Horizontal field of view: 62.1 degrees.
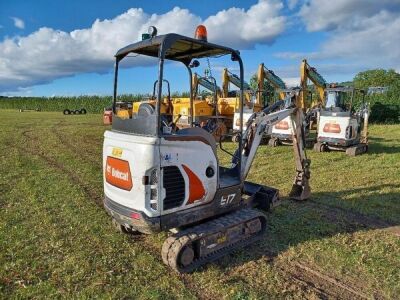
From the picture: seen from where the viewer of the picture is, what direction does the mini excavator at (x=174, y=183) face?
facing away from the viewer and to the right of the viewer

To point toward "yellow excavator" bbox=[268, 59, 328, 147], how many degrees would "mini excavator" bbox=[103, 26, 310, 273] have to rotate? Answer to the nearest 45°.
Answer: approximately 45° to its left
